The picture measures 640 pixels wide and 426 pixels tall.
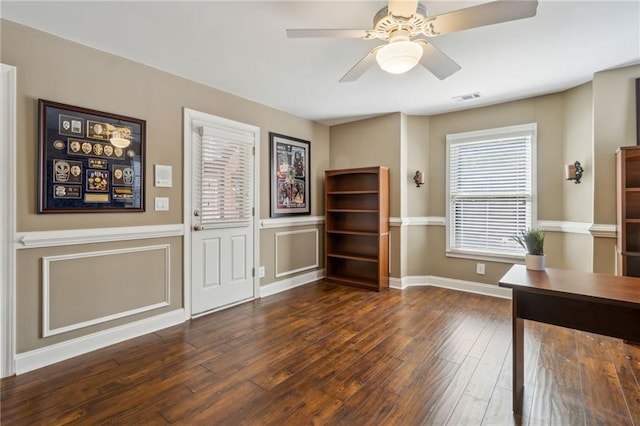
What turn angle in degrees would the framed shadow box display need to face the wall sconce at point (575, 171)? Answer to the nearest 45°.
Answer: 0° — it already faces it

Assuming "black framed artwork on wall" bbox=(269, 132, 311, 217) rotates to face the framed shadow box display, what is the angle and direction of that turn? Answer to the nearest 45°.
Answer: approximately 90° to its right

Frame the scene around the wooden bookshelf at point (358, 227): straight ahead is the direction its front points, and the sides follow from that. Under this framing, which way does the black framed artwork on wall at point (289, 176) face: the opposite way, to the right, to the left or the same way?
to the left

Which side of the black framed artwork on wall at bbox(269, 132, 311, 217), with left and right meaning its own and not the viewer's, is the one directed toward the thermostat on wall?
right

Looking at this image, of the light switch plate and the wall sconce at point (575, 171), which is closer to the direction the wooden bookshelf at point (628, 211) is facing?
the light switch plate

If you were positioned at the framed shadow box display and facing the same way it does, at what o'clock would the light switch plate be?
The light switch plate is roughly at 10 o'clock from the framed shadow box display.

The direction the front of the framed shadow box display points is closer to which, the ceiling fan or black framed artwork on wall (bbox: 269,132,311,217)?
the ceiling fan

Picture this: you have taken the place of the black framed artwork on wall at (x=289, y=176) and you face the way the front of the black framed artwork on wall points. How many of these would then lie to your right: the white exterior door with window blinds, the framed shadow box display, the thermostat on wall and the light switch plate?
4

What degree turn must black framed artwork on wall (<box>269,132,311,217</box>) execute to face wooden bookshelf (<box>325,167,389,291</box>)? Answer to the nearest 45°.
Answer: approximately 45° to its left
